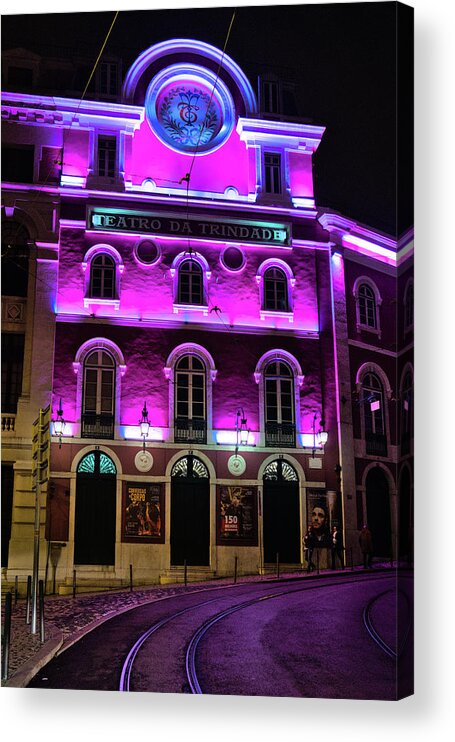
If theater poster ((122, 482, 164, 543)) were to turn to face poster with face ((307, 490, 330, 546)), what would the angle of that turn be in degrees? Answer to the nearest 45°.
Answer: approximately 90° to its left

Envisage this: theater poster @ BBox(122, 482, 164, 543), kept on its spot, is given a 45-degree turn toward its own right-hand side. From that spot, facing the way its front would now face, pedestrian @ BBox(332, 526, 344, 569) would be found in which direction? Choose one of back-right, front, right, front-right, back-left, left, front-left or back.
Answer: back-left

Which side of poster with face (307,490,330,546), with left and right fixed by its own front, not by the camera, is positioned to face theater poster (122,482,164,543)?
right

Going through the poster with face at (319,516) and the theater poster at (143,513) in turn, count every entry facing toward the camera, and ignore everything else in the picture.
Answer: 2

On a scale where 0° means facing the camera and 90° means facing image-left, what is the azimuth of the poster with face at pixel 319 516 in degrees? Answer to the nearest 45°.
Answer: approximately 0°
